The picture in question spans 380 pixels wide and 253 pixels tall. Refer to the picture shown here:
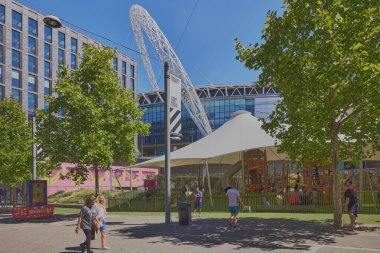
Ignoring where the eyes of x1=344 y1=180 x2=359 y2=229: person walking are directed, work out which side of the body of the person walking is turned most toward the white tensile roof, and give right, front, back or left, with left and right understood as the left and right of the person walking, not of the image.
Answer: front

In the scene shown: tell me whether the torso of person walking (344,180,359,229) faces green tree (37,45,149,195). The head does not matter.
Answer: no

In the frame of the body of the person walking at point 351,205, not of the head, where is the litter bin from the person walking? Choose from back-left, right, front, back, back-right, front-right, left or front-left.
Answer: front

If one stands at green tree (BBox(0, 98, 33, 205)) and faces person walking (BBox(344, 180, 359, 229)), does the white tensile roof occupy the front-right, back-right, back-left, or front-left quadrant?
front-left

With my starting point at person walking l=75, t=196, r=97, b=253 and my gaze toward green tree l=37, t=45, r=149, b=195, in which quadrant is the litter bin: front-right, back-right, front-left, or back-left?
front-right

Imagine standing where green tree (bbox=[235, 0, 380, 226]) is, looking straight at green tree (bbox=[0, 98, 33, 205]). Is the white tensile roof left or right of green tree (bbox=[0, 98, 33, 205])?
right

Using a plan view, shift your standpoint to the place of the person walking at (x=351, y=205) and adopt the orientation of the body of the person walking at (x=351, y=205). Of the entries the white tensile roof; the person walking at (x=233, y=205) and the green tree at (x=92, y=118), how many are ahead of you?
3
